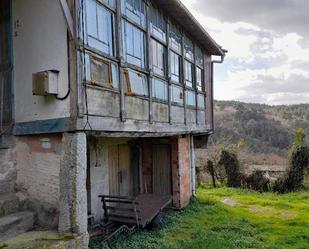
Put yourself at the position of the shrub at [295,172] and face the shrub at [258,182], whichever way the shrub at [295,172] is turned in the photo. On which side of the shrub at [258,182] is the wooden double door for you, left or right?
left

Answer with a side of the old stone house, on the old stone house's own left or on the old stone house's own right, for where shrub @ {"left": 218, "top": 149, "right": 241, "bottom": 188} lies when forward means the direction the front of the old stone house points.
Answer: on the old stone house's own left

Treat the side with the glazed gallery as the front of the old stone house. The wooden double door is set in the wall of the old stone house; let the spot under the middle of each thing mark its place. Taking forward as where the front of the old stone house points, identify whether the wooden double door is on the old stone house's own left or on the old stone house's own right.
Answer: on the old stone house's own left

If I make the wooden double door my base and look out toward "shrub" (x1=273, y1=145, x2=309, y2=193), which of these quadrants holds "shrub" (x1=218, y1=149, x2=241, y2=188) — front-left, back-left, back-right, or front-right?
front-left

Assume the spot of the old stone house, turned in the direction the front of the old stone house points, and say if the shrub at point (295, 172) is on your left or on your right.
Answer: on your left

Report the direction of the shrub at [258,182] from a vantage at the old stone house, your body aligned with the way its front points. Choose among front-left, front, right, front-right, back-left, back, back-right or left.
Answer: left

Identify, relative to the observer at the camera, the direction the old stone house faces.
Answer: facing the viewer and to the right of the viewer

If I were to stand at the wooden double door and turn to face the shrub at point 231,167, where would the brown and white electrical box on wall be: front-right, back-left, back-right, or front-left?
back-right
